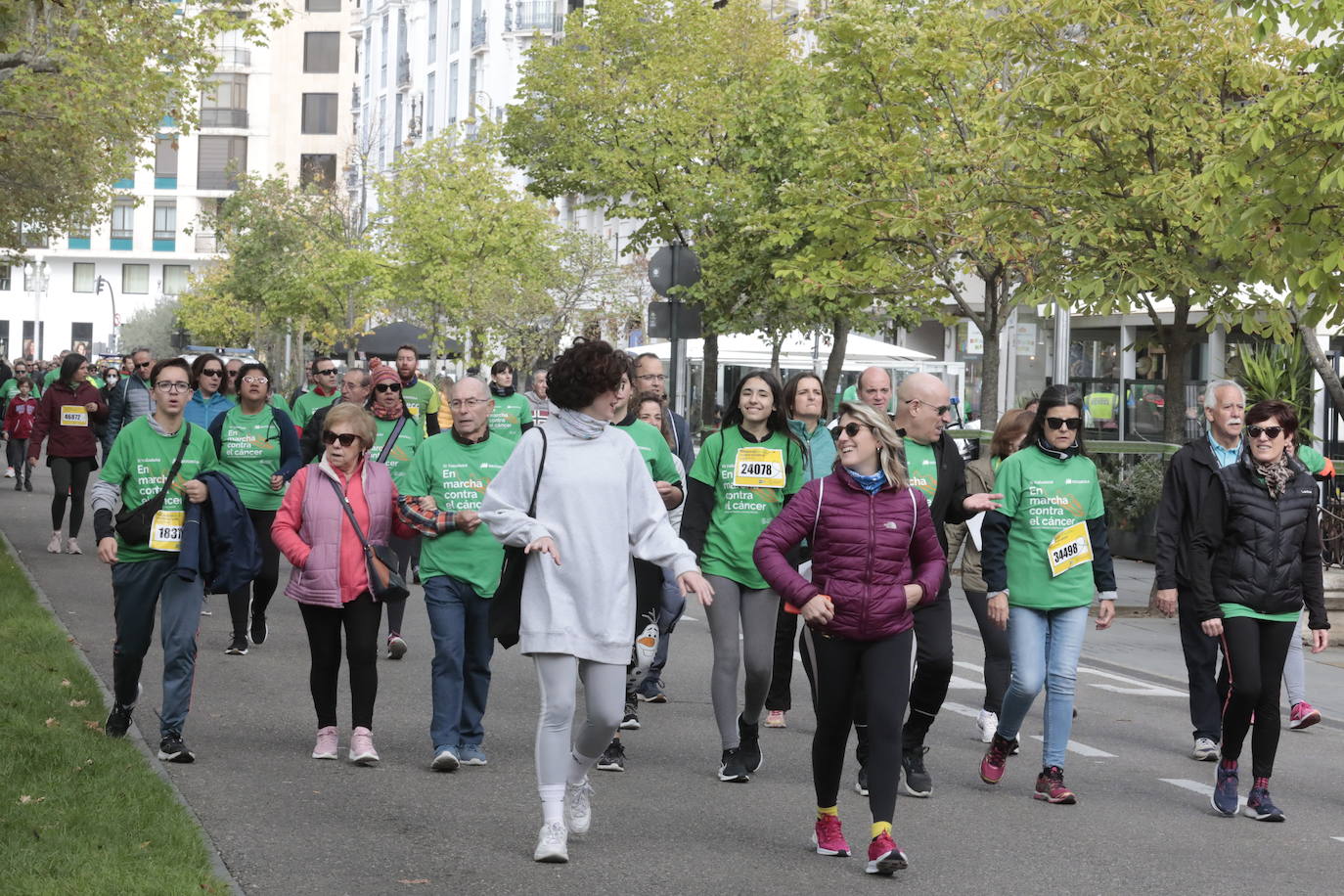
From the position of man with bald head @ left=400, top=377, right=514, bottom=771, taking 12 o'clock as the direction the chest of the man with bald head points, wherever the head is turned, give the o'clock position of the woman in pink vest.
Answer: The woman in pink vest is roughly at 3 o'clock from the man with bald head.

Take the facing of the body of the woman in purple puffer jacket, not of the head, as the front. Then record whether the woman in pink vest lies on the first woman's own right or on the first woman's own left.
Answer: on the first woman's own right

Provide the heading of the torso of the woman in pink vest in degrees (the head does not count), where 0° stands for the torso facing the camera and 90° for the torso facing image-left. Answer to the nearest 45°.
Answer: approximately 0°

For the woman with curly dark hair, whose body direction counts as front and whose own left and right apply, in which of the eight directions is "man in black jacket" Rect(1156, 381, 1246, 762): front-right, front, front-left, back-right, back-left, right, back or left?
back-left
